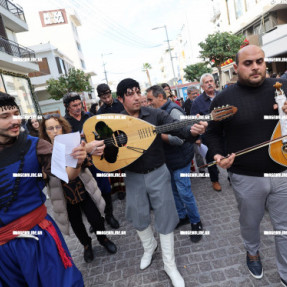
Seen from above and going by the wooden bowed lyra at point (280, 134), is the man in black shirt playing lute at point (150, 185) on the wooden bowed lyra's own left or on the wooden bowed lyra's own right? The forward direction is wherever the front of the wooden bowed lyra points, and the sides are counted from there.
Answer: on the wooden bowed lyra's own right

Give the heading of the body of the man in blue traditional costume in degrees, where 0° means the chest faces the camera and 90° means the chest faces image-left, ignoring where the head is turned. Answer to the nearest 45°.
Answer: approximately 0°

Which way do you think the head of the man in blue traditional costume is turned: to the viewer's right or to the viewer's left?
to the viewer's right

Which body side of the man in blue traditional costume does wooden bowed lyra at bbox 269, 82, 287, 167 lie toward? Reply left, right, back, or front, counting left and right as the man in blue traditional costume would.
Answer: left

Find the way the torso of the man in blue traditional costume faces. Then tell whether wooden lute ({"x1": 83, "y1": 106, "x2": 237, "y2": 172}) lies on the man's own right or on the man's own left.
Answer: on the man's own left

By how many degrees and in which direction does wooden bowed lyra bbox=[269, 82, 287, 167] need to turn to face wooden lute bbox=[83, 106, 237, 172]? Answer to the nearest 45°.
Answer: approximately 90° to its right

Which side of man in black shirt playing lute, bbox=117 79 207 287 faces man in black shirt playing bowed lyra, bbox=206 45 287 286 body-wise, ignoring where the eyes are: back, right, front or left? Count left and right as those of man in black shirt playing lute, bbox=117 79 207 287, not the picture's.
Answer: left

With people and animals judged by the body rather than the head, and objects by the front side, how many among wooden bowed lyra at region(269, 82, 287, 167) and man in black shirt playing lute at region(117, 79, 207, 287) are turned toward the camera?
2

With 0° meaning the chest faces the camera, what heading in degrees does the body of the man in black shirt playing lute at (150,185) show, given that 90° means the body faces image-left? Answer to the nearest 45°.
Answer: approximately 0°
